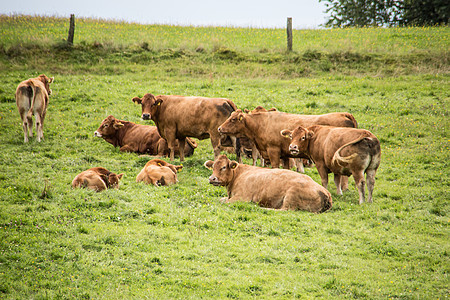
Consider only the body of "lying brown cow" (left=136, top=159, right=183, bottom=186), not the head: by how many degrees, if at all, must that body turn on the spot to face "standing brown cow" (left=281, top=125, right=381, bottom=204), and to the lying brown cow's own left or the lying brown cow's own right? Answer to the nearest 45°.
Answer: approximately 45° to the lying brown cow's own right

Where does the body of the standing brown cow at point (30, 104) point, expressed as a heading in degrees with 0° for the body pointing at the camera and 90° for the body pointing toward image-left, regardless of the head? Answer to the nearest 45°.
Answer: approximately 180°

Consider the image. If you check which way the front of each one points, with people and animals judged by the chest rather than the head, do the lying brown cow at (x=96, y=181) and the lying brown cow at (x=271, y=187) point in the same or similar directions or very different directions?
very different directions

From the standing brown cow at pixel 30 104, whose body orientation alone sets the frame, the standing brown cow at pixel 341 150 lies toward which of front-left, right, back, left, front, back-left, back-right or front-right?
back-right

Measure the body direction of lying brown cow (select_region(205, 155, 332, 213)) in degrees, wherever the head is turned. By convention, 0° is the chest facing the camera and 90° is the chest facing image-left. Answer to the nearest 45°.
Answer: approximately 90°

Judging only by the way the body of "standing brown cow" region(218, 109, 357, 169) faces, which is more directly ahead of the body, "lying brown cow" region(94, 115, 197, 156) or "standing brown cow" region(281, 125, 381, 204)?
the lying brown cow

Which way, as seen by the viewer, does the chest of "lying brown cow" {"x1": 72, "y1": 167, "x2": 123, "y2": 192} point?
to the viewer's right

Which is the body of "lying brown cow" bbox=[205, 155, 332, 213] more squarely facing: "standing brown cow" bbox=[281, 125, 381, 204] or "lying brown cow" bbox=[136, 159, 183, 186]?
the lying brown cow

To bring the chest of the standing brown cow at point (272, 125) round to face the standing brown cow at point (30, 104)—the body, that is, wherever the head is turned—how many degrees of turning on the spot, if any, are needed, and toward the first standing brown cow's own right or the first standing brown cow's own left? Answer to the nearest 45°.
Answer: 0° — it already faces it

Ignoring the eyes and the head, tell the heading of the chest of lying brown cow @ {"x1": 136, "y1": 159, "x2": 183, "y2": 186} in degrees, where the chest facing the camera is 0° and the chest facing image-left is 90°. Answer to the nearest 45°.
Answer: approximately 225°

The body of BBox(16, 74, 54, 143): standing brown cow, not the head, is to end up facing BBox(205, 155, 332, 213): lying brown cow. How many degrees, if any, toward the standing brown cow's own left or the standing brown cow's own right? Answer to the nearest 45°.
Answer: approximately 135° to the standing brown cow's own right

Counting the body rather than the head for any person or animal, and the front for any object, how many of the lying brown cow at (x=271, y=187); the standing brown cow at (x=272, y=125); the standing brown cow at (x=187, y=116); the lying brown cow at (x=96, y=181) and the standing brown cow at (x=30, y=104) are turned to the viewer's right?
1

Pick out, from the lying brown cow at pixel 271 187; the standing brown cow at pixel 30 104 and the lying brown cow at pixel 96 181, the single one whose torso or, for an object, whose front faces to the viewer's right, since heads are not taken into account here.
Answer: the lying brown cow at pixel 96 181

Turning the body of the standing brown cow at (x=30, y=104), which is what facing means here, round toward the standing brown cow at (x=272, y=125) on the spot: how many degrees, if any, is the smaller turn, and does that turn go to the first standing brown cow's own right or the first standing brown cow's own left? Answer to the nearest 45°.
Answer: approximately 135° to the first standing brown cow's own right
